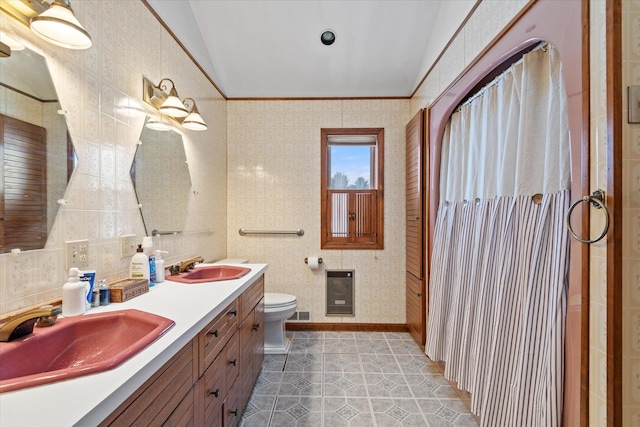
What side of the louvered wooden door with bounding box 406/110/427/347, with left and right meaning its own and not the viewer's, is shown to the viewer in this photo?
left

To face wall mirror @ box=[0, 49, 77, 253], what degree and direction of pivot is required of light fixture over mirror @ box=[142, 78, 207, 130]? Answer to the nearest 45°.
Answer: approximately 90° to its right

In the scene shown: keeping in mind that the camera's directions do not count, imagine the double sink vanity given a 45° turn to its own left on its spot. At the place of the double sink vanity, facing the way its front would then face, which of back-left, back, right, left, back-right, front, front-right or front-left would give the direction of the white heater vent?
front-left

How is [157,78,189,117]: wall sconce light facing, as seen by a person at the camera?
facing to the right of the viewer

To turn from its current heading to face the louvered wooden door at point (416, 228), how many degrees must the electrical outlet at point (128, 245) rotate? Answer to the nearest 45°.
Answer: approximately 45° to its left
